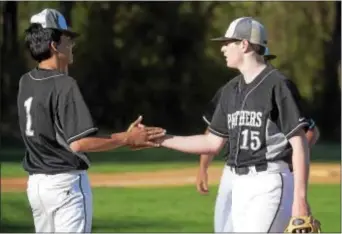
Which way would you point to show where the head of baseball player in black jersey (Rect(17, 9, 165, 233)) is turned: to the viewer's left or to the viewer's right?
to the viewer's right

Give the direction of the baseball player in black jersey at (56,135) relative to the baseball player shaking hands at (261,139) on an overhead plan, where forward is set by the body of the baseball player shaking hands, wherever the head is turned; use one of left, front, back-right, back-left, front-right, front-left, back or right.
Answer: front-right

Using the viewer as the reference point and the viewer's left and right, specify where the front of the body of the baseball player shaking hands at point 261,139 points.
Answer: facing the viewer and to the left of the viewer

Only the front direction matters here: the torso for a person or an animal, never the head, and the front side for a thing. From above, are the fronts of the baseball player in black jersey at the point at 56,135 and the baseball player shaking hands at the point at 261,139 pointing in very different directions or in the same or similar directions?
very different directions

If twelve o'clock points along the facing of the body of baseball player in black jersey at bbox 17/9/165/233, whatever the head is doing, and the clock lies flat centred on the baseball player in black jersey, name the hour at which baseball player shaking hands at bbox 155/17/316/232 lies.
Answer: The baseball player shaking hands is roughly at 2 o'clock from the baseball player in black jersey.

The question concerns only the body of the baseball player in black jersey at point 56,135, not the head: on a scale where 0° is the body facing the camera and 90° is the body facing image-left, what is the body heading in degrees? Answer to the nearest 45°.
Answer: approximately 225°
